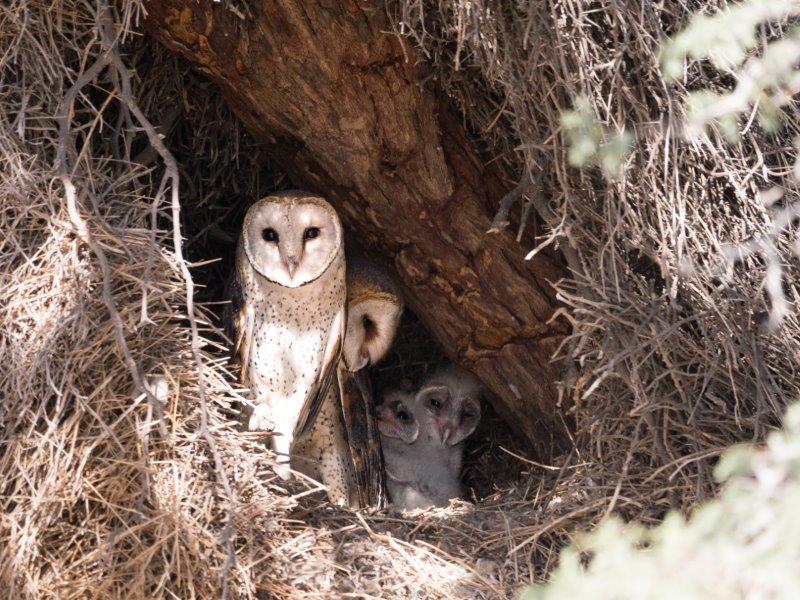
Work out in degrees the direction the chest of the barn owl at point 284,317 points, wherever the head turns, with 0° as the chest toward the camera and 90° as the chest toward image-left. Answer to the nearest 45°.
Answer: approximately 0°

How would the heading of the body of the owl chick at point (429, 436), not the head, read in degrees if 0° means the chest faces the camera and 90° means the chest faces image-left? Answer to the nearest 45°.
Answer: approximately 0°
